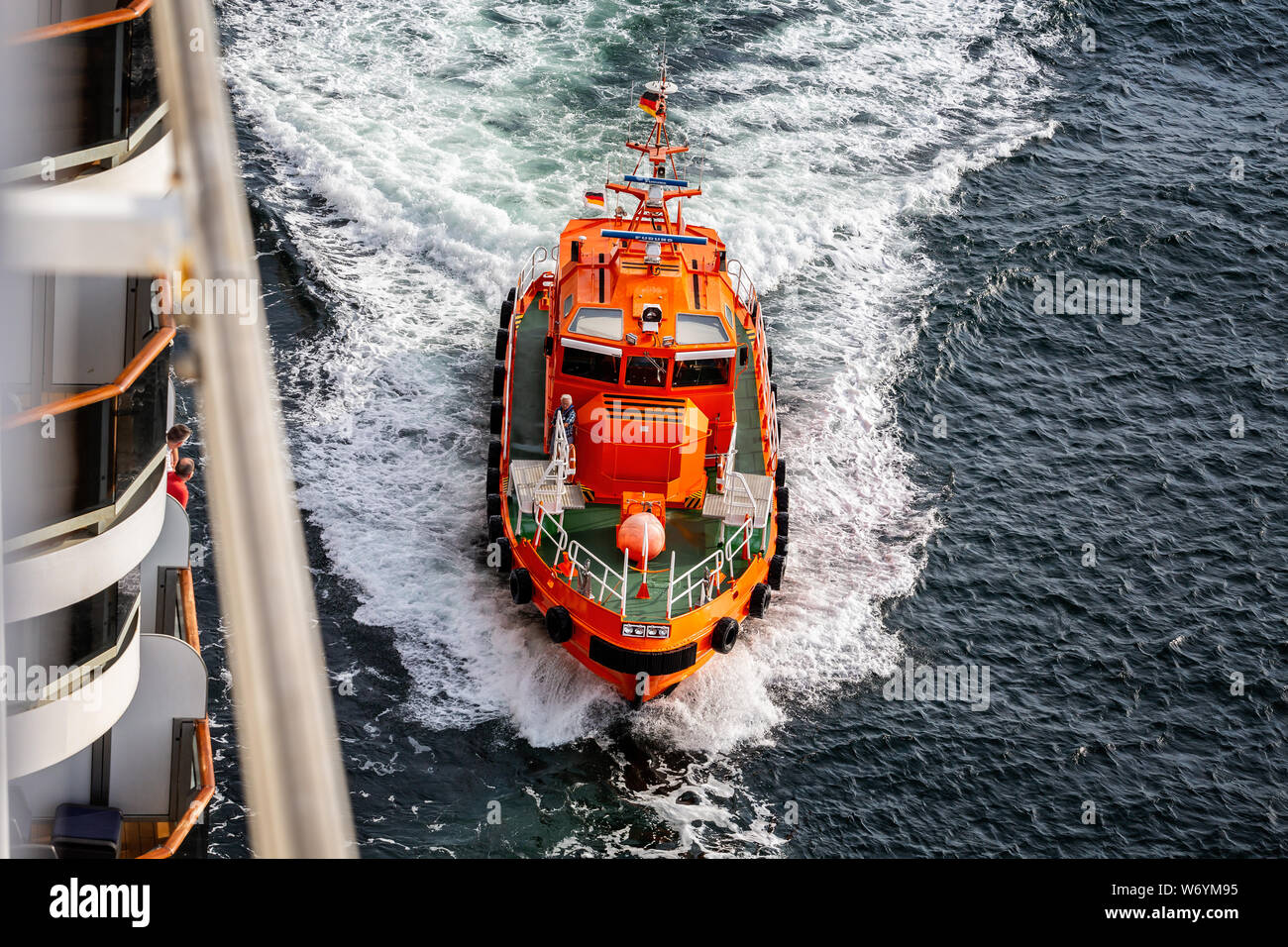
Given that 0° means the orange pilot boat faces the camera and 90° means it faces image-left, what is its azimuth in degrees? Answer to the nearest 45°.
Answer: approximately 0°

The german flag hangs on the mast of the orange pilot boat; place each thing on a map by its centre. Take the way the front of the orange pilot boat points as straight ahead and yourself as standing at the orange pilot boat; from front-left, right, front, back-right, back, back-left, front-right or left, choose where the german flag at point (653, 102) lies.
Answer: back

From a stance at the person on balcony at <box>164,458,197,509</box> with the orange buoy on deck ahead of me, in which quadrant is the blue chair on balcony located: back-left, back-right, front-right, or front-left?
back-right
